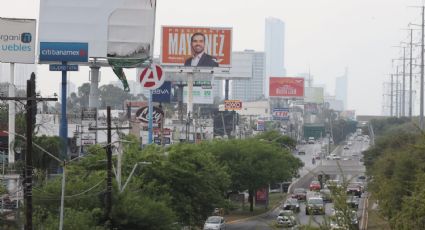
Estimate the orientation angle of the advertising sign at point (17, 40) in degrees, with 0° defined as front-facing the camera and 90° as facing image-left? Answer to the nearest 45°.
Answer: approximately 0°

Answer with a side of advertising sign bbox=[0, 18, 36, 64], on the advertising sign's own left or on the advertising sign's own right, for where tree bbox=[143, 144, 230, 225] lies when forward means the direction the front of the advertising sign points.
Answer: on the advertising sign's own left
